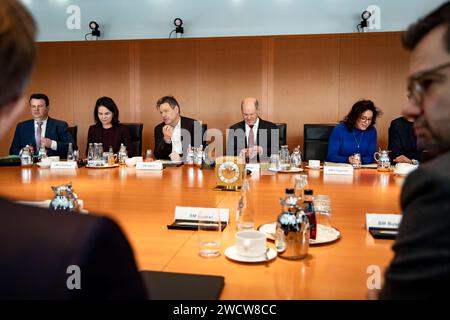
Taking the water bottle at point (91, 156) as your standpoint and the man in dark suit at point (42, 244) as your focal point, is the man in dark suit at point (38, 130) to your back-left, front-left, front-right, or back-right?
back-right

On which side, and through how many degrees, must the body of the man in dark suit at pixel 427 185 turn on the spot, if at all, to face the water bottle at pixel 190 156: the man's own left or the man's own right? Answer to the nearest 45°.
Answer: approximately 45° to the man's own right

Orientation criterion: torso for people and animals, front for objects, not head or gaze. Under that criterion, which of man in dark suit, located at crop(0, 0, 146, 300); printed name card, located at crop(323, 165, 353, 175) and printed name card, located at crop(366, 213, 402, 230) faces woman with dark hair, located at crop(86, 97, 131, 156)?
the man in dark suit

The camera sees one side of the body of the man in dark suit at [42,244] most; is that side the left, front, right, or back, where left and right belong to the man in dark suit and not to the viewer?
back

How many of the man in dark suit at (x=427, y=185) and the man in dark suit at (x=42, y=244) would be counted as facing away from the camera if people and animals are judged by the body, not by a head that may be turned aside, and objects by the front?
1

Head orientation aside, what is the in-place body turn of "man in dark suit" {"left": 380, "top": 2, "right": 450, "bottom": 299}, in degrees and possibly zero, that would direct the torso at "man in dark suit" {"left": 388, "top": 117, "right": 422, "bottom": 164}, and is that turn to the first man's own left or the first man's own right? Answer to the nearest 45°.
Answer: approximately 90° to the first man's own right

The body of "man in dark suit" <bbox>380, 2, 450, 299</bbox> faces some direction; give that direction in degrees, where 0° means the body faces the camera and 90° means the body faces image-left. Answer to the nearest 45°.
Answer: approximately 90°

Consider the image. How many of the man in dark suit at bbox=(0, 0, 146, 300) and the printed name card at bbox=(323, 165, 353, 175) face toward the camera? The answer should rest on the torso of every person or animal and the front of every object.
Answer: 1

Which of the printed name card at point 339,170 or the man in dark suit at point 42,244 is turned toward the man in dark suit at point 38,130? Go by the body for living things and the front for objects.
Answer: the man in dark suit at point 42,244

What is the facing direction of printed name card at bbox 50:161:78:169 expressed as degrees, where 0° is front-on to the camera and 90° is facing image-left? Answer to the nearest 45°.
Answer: approximately 0°
